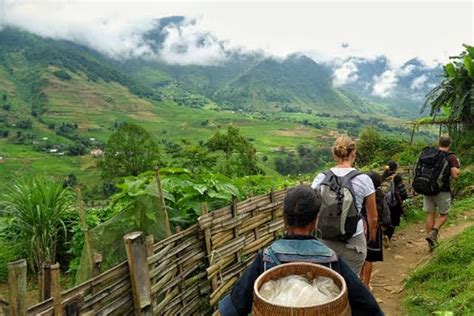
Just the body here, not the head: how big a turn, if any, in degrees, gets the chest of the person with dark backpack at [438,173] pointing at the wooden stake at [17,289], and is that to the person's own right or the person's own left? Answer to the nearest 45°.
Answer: approximately 180°

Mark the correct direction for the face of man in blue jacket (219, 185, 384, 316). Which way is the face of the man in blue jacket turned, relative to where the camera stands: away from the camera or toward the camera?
away from the camera

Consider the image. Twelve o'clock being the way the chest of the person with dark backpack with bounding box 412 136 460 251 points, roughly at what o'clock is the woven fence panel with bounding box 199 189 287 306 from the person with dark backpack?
The woven fence panel is roughly at 6 o'clock from the person with dark backpack.

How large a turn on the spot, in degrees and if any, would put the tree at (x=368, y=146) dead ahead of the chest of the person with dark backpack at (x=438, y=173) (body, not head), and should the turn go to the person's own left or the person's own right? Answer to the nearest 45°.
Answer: approximately 45° to the person's own left

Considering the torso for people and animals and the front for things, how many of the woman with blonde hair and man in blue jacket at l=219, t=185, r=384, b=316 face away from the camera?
2

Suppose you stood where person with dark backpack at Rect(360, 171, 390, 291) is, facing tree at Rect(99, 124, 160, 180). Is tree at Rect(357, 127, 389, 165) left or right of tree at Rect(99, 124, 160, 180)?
right

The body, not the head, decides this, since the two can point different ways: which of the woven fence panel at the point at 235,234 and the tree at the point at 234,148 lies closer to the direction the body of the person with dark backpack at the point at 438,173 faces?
the tree

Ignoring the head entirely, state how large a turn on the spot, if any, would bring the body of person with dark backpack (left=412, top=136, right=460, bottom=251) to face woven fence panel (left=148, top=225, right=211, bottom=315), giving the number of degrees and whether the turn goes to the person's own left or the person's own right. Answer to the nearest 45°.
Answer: approximately 180°

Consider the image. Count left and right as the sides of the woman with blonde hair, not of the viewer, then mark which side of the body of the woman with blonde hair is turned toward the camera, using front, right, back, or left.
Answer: back

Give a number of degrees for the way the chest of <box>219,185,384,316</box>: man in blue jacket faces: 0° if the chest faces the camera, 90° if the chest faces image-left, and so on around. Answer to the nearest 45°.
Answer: approximately 180°

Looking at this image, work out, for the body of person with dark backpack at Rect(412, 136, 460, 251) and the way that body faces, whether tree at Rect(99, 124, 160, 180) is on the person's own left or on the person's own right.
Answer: on the person's own left

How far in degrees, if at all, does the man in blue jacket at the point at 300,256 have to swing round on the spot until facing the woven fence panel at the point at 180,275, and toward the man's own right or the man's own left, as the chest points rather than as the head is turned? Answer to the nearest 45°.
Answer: approximately 45° to the man's own left
